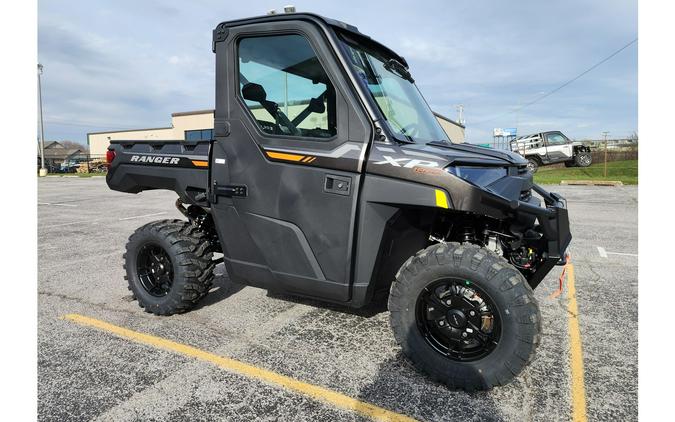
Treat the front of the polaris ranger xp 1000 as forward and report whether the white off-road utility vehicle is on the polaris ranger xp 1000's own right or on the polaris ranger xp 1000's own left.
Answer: on the polaris ranger xp 1000's own left

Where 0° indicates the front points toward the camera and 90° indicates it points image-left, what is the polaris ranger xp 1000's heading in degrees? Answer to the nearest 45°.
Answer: approximately 315°
